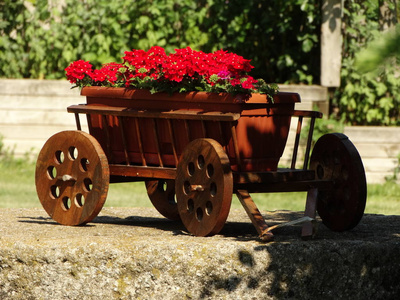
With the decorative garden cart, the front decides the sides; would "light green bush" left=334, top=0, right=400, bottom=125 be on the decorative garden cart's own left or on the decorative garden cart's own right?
on the decorative garden cart's own left

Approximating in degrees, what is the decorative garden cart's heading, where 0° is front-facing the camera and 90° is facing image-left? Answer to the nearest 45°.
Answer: approximately 315°

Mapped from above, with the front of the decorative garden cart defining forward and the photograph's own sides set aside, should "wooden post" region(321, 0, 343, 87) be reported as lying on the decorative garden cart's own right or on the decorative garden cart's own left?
on the decorative garden cart's own left
